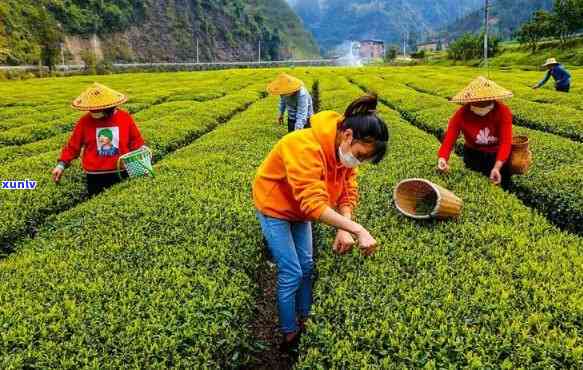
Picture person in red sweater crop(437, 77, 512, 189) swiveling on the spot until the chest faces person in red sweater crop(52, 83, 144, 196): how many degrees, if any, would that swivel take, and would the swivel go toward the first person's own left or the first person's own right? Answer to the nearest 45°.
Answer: approximately 90° to the first person's own right

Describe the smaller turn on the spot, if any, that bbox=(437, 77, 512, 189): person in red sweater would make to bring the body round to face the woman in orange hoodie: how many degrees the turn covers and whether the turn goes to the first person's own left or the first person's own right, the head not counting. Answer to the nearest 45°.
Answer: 0° — they already face them

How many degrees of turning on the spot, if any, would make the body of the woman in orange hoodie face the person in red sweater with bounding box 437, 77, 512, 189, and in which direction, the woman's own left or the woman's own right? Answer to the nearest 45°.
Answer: approximately 90° to the woman's own left

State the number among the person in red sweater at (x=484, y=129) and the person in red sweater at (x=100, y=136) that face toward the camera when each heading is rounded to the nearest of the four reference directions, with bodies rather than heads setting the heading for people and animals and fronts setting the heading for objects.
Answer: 2

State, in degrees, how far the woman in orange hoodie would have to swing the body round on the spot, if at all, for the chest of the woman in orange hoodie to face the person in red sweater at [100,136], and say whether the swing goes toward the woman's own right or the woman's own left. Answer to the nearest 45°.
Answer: approximately 180°

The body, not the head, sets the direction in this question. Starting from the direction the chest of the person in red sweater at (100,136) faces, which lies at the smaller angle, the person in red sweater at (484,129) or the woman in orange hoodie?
the woman in orange hoodie

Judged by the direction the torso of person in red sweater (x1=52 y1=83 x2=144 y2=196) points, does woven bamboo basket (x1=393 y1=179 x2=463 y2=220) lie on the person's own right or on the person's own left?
on the person's own left
